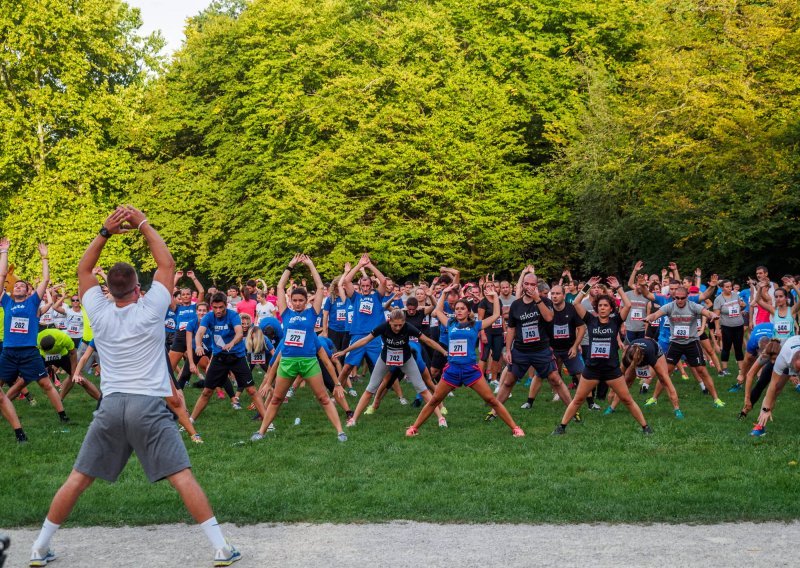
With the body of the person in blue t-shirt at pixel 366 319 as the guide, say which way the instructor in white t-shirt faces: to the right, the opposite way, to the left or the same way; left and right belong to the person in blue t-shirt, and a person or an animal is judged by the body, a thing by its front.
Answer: the opposite way

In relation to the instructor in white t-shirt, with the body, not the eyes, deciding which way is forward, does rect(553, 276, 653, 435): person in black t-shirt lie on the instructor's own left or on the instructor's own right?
on the instructor's own right

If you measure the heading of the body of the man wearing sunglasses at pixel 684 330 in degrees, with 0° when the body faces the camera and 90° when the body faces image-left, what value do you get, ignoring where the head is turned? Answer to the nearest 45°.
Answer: approximately 0°

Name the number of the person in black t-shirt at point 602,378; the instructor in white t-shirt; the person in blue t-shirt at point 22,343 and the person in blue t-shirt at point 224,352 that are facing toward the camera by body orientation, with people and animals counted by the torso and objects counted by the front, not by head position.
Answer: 3

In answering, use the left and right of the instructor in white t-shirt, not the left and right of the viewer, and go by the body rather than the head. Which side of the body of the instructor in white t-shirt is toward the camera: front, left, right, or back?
back

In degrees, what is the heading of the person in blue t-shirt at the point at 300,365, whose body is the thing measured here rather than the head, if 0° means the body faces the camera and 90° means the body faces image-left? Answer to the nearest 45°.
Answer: approximately 0°

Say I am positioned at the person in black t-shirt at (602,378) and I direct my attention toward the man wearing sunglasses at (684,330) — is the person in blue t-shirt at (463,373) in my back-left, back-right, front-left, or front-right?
back-left

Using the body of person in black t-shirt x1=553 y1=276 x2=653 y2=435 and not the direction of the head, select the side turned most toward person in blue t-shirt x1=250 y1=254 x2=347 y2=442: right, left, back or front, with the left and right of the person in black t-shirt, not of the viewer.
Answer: right

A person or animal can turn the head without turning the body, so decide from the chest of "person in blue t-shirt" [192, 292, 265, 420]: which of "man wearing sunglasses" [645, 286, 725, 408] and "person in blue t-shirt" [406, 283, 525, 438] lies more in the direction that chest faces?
the person in blue t-shirt

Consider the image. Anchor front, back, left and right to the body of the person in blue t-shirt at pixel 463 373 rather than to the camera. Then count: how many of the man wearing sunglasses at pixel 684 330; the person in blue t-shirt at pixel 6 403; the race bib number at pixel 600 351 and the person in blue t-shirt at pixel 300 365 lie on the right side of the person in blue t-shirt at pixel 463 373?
2

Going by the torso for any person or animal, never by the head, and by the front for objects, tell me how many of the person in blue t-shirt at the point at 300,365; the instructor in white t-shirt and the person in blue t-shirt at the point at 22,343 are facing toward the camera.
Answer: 2
